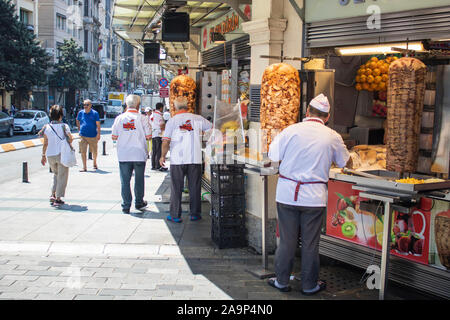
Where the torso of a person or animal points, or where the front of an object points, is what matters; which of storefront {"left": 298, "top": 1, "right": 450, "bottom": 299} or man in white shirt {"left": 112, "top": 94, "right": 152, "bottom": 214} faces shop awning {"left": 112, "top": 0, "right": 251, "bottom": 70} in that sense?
the man in white shirt

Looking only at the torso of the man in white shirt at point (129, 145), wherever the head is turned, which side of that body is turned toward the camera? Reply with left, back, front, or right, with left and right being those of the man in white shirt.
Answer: back

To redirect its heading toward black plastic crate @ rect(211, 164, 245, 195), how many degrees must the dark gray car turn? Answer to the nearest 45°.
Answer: approximately 45° to its left

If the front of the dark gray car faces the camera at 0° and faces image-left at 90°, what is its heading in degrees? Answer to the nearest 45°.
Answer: approximately 45°

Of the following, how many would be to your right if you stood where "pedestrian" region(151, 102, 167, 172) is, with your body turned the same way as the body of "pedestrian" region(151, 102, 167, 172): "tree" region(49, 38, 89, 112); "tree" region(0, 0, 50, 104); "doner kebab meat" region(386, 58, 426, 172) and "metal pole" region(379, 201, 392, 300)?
2

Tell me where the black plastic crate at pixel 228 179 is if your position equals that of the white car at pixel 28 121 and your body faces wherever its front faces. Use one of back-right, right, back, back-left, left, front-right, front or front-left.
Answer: front-left

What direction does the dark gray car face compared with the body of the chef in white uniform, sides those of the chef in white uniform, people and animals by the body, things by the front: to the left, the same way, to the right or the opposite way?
the opposite way

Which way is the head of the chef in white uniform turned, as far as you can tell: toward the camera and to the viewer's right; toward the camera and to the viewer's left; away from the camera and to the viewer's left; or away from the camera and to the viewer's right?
away from the camera and to the viewer's right

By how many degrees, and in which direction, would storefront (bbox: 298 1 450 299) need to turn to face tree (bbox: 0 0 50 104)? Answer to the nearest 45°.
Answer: approximately 90° to its right

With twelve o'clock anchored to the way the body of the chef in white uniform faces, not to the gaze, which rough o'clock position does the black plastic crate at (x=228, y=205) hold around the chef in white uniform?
The black plastic crate is roughly at 11 o'clock from the chef in white uniform.

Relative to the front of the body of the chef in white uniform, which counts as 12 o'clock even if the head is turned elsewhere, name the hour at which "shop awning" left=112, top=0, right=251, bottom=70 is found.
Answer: The shop awning is roughly at 11 o'clock from the chef in white uniform.

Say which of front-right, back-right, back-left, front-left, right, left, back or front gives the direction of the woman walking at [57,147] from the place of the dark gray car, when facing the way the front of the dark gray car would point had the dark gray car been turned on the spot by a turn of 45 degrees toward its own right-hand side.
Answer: left

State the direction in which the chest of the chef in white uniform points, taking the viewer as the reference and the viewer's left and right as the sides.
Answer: facing away from the viewer
